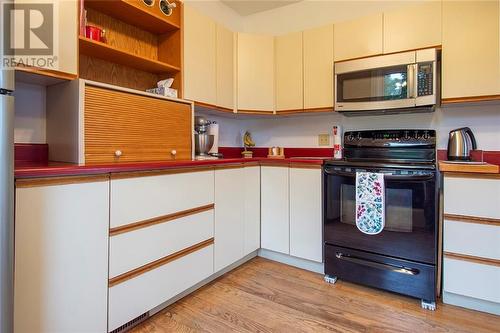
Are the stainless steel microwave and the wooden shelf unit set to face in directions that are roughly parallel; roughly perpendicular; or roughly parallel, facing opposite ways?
roughly perpendicular

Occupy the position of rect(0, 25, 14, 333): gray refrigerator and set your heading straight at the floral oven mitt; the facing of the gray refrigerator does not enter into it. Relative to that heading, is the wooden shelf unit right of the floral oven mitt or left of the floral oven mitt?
left

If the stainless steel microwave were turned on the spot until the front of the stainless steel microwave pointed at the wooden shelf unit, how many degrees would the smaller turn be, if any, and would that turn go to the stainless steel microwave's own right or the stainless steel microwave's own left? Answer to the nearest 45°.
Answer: approximately 45° to the stainless steel microwave's own right

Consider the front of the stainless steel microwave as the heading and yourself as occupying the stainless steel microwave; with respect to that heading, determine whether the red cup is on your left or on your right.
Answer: on your right

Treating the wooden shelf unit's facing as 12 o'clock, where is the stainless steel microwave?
The stainless steel microwave is roughly at 11 o'clock from the wooden shelf unit.

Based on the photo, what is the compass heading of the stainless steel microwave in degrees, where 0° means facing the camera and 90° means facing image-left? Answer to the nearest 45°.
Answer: approximately 0°

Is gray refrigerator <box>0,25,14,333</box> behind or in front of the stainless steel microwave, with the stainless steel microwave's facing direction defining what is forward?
in front

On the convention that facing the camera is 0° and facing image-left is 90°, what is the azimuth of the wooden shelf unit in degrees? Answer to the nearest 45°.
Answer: approximately 315°

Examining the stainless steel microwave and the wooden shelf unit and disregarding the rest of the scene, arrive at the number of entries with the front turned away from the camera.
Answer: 0
